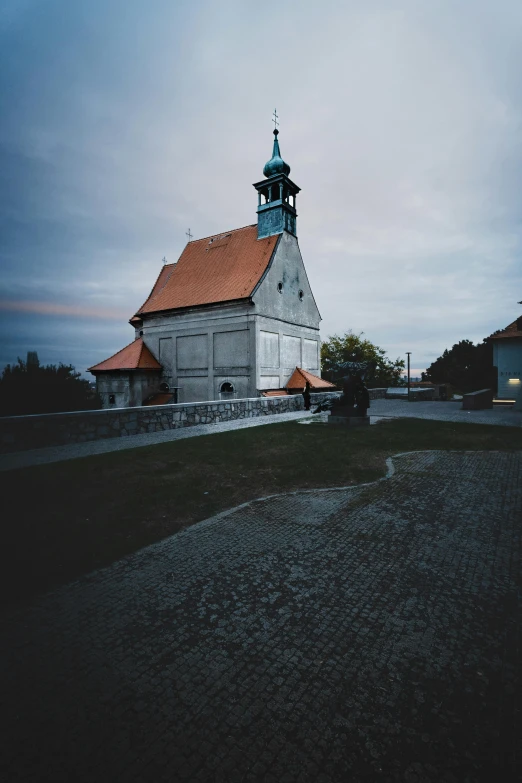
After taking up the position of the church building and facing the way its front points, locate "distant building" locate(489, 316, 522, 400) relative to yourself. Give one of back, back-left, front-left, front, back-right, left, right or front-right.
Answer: front-left

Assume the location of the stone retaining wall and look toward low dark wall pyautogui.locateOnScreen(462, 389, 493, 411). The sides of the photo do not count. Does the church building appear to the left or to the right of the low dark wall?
left

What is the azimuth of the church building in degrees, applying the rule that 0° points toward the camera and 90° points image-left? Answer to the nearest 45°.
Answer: approximately 315°

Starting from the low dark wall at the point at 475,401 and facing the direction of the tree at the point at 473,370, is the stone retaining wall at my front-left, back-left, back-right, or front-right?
back-left

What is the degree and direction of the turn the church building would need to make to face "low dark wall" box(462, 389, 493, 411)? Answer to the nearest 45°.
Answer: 0° — it already faces it
